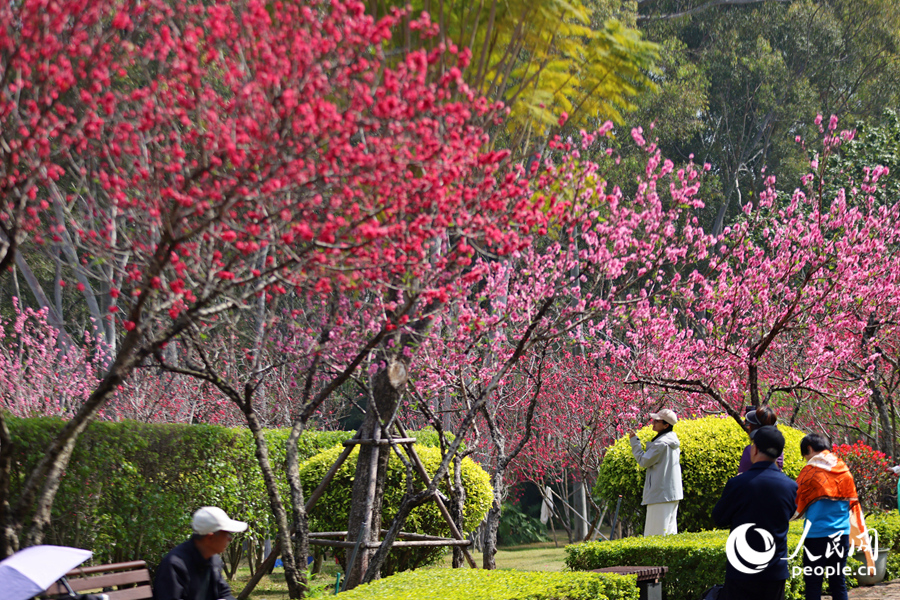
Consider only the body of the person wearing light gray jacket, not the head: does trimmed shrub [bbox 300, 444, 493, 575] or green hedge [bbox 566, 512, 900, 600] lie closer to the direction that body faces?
the trimmed shrub

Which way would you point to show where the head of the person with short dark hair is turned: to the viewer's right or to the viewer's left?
to the viewer's left

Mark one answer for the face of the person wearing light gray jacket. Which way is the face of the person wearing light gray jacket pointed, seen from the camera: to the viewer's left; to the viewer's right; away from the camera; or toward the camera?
to the viewer's left

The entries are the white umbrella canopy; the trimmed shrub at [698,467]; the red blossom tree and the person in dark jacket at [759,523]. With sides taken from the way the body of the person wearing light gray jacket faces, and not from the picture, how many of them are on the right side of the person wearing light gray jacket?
1

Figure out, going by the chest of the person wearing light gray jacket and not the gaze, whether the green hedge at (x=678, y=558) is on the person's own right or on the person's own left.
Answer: on the person's own left

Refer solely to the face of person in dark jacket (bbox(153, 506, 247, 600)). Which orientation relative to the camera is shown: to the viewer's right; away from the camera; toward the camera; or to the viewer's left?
to the viewer's right

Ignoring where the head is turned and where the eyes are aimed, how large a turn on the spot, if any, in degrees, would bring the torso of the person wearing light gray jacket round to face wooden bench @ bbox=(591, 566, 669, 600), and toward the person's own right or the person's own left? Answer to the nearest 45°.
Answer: approximately 90° to the person's own left

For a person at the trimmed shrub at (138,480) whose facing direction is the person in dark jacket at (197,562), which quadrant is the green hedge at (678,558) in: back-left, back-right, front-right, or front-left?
front-left

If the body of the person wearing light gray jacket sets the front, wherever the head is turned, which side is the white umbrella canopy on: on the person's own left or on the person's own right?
on the person's own left

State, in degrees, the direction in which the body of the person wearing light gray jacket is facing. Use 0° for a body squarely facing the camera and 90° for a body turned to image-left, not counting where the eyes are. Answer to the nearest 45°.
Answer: approximately 90°

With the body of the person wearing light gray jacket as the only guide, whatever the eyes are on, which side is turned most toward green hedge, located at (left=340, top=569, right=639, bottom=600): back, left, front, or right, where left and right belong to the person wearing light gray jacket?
left
